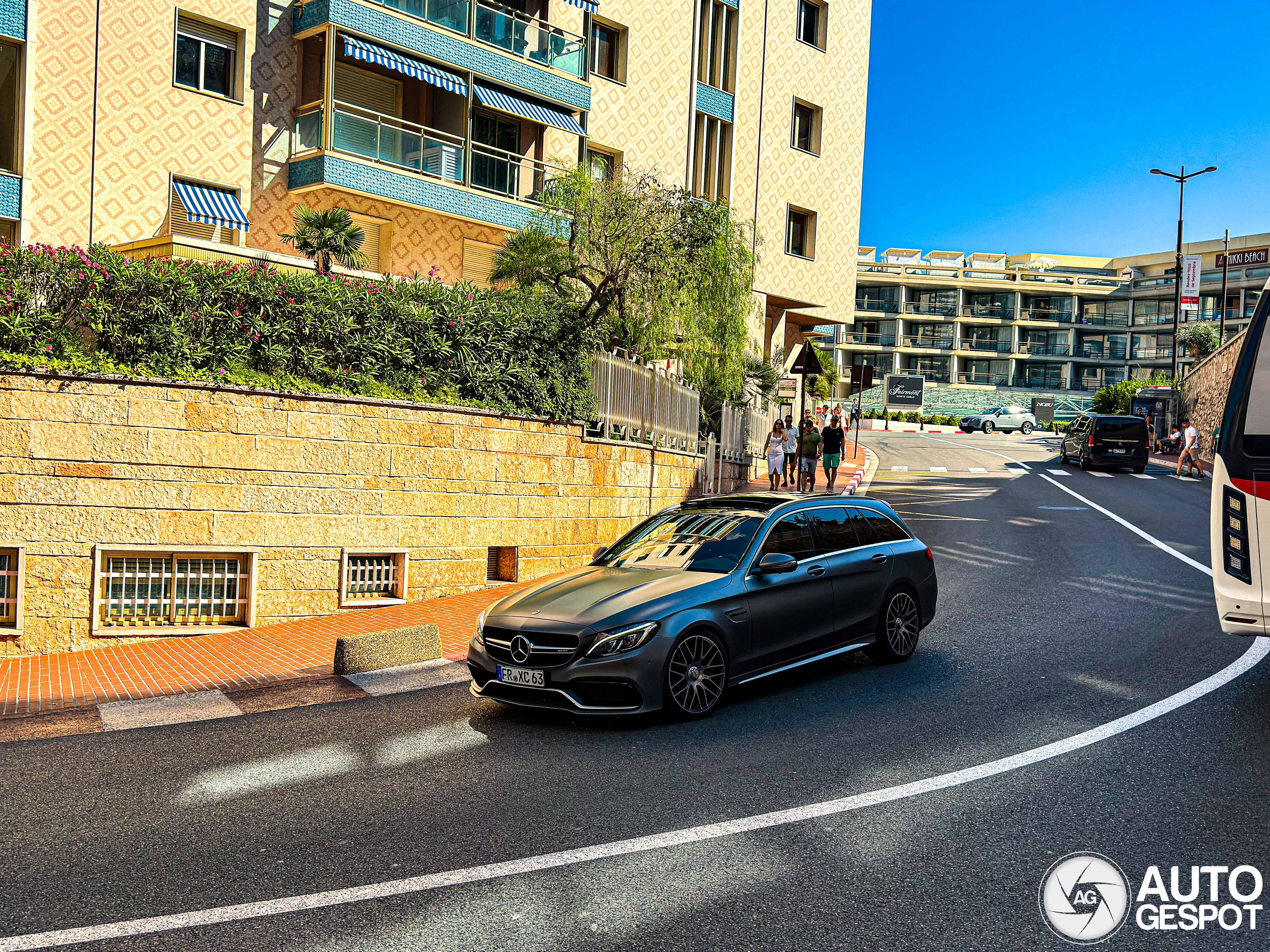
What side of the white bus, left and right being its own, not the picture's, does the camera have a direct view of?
back

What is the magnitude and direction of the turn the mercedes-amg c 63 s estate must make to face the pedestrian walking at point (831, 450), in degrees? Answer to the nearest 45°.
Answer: approximately 135° to its right

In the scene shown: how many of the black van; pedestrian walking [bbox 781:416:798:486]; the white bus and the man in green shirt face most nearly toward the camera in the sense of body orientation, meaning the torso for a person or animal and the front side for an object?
2

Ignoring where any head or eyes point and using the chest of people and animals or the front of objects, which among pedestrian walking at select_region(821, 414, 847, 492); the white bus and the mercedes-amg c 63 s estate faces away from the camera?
the white bus

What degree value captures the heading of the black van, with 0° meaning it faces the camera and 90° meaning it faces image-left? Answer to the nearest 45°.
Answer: approximately 135°

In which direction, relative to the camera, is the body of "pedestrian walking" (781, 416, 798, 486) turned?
toward the camera

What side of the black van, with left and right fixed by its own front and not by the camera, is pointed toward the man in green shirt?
left

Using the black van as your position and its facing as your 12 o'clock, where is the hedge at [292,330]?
The hedge is roughly at 8 o'clock from the black van.

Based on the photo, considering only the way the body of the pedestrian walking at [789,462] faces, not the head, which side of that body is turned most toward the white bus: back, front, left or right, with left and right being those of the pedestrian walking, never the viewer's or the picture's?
front

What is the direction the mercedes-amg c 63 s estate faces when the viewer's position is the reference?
facing the viewer and to the left of the viewer

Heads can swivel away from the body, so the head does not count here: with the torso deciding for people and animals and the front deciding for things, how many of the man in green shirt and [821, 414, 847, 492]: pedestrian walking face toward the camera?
2

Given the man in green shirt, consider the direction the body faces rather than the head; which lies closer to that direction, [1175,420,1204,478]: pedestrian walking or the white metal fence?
the white metal fence

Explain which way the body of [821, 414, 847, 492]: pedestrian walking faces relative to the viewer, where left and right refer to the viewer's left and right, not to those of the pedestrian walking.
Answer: facing the viewer

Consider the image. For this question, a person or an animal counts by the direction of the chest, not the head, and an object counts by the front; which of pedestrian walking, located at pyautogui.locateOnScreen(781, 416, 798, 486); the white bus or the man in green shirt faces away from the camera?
the white bus
